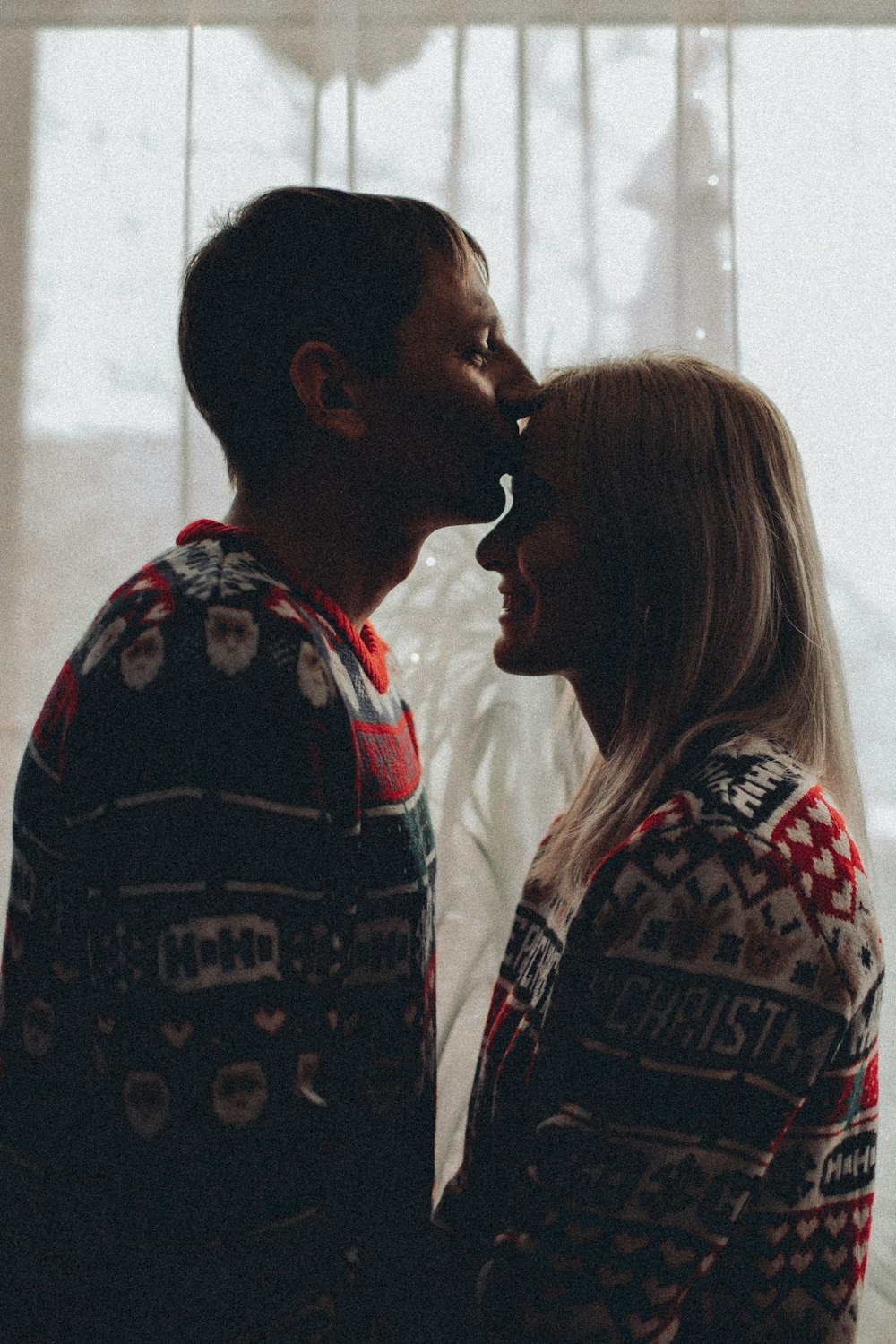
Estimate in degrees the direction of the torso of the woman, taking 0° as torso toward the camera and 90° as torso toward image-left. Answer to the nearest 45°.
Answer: approximately 90°

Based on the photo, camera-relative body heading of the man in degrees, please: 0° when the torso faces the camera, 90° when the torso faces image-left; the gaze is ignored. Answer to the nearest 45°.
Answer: approximately 270°

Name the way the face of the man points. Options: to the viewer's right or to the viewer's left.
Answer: to the viewer's right

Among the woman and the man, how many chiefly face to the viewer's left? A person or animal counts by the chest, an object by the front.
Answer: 1

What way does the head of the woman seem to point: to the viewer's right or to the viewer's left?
to the viewer's left

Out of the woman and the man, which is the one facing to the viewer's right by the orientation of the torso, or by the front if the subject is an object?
the man

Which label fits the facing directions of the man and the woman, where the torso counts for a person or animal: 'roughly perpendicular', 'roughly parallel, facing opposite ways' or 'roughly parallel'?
roughly parallel, facing opposite ways
